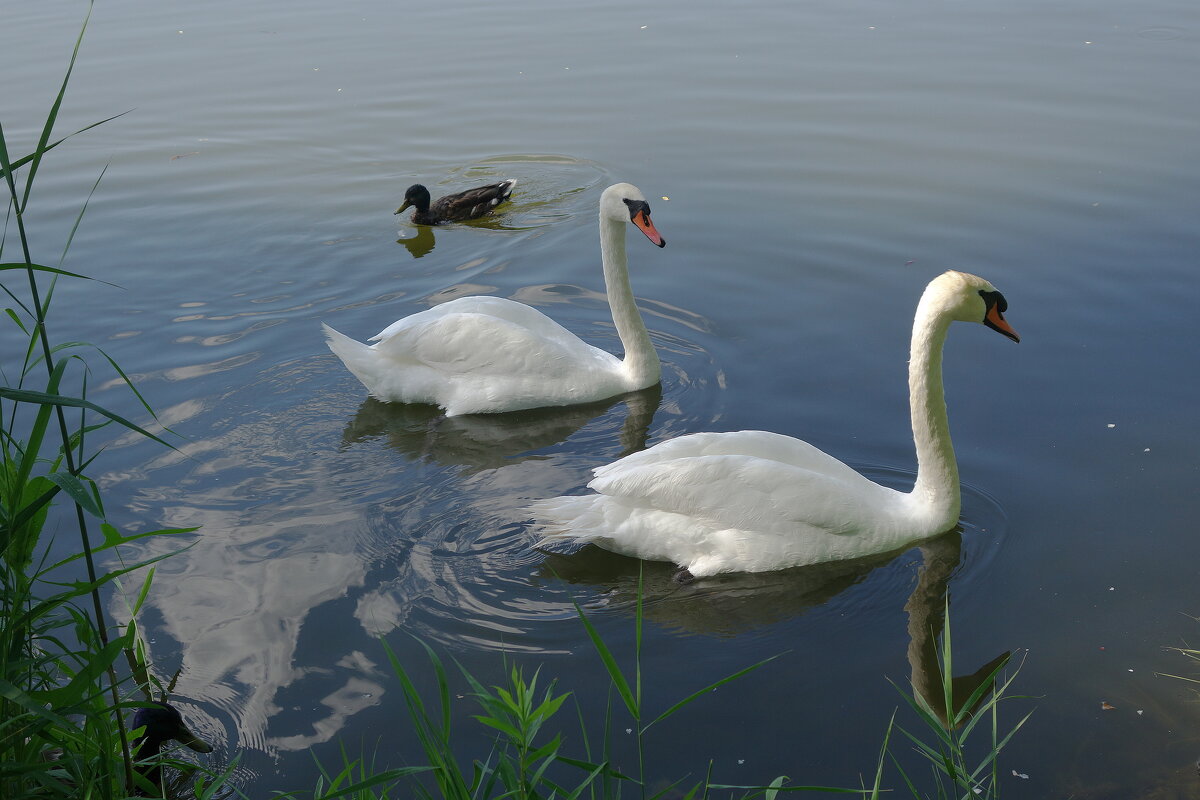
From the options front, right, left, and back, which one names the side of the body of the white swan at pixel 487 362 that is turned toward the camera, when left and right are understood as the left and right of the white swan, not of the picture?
right

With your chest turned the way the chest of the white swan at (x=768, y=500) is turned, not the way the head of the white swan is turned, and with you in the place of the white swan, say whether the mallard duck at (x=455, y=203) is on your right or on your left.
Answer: on your left

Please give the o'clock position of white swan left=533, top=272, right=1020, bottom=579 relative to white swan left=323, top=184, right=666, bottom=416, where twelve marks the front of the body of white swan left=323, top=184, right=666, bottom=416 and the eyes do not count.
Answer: white swan left=533, top=272, right=1020, bottom=579 is roughly at 2 o'clock from white swan left=323, top=184, right=666, bottom=416.

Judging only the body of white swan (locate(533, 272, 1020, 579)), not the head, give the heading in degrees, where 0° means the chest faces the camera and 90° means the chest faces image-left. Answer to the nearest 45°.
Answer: approximately 270°

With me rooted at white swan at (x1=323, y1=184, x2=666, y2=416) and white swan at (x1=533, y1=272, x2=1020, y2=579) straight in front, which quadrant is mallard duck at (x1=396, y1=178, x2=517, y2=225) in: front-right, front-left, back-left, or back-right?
back-left

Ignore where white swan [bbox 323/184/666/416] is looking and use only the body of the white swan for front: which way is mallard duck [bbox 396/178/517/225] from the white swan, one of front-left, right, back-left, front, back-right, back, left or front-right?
left

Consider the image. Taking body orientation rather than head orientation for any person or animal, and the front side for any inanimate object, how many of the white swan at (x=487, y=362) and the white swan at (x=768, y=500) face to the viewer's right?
2
